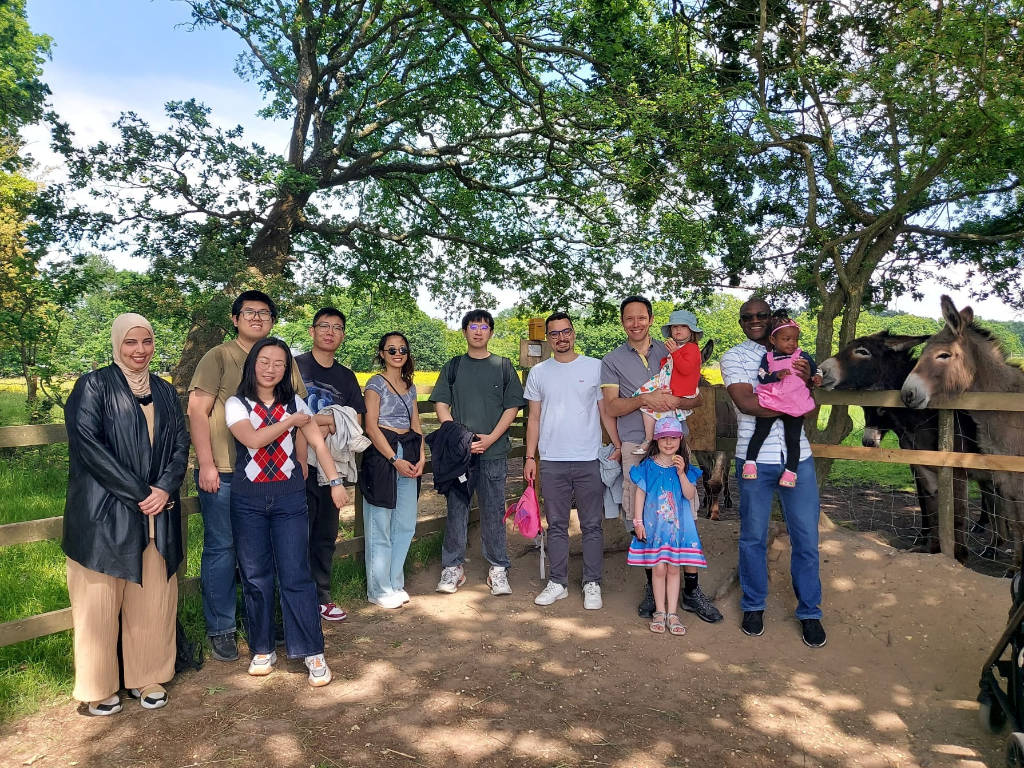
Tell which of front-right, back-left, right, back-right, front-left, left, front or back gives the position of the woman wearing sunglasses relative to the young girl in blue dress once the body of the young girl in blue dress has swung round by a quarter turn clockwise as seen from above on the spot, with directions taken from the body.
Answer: front

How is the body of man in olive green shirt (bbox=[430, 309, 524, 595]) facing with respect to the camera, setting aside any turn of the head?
toward the camera

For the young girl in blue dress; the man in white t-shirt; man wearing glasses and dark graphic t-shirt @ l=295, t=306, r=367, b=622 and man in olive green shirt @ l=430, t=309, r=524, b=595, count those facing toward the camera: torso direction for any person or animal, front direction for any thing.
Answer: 4

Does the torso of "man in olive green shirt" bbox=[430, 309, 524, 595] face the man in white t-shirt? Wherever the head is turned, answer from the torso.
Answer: no

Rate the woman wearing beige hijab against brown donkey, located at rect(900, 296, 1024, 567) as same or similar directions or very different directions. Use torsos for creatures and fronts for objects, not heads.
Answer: very different directions

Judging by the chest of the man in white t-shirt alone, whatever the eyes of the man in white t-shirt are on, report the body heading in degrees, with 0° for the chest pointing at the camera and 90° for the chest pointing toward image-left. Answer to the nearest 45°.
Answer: approximately 0°

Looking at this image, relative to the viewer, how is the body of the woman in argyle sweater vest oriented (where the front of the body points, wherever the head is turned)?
toward the camera

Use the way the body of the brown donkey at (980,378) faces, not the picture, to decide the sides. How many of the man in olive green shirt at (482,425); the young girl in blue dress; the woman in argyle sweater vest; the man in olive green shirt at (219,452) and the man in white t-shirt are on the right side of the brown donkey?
0

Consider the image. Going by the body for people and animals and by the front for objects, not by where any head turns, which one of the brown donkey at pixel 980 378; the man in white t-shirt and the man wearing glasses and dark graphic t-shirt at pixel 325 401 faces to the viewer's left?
the brown donkey

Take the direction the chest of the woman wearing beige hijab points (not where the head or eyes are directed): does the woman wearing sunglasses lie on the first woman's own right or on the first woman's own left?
on the first woman's own left

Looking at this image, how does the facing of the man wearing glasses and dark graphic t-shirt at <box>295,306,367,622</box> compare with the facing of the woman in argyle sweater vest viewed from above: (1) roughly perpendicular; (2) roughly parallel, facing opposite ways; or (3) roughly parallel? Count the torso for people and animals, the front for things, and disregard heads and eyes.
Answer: roughly parallel

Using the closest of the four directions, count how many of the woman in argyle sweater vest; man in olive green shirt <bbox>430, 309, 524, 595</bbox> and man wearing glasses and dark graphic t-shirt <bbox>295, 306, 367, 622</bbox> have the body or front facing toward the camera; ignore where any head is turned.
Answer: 3

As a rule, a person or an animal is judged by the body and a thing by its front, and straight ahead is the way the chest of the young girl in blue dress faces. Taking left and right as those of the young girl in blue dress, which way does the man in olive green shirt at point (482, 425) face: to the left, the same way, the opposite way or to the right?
the same way

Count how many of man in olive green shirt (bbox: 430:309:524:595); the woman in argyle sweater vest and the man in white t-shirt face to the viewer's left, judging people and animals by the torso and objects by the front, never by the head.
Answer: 0

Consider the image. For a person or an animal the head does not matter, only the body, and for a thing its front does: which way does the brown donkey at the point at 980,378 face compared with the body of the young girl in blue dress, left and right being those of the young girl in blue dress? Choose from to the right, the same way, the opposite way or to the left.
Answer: to the right

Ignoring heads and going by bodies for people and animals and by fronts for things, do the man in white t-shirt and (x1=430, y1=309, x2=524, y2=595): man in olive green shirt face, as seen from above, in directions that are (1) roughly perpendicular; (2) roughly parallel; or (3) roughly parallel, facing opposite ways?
roughly parallel

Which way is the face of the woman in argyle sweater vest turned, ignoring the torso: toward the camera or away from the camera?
toward the camera
